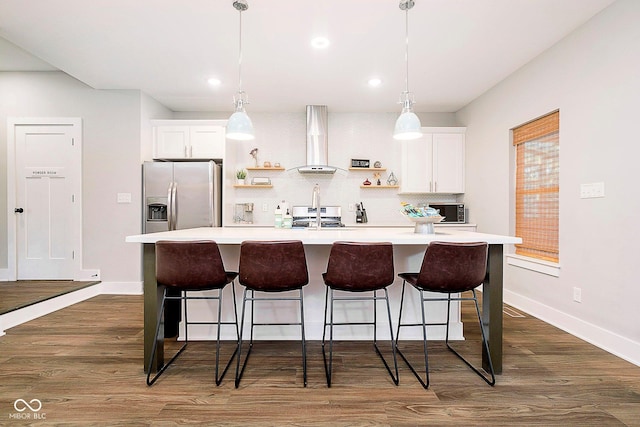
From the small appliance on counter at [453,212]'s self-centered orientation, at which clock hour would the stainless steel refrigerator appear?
The stainless steel refrigerator is roughly at 2 o'clock from the small appliance on counter.

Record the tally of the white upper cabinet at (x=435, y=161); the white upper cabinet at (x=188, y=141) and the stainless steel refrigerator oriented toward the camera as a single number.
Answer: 3

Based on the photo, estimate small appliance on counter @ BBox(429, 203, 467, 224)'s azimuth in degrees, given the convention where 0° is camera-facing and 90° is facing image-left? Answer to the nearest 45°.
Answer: approximately 0°

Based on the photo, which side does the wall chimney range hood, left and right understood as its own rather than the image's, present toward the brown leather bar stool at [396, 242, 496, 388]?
front

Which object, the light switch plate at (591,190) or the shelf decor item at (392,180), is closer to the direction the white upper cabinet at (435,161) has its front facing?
the light switch plate

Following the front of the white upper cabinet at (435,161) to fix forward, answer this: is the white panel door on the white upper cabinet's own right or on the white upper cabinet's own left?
on the white upper cabinet's own right

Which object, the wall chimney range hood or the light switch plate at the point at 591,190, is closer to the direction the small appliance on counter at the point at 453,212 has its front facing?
the light switch plate

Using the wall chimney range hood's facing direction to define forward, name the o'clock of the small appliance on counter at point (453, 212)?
The small appliance on counter is roughly at 9 o'clock from the wall chimney range hood.

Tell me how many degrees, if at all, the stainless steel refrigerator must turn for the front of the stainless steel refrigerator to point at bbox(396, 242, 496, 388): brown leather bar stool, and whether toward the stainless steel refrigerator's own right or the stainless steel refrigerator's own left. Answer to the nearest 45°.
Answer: approximately 45° to the stainless steel refrigerator's own left

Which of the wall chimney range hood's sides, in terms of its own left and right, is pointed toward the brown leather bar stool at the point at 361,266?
front

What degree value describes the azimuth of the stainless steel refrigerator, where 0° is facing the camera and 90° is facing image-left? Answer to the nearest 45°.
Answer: approximately 0°

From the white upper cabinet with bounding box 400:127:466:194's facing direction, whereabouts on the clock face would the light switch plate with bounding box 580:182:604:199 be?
The light switch plate is roughly at 11 o'clock from the white upper cabinet.

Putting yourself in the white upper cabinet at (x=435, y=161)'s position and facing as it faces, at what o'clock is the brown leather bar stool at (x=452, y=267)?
The brown leather bar stool is roughly at 12 o'clock from the white upper cabinet.
